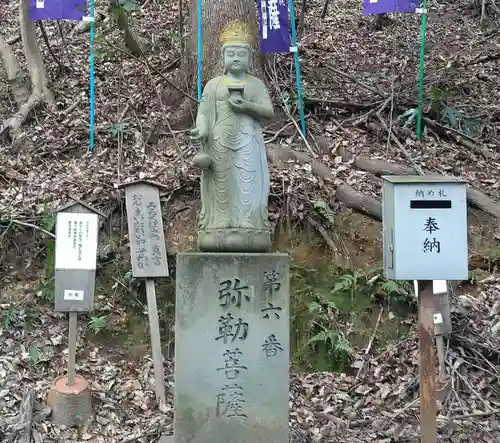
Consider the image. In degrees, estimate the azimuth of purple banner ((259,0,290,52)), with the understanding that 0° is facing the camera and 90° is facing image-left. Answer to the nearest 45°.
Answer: approximately 0°

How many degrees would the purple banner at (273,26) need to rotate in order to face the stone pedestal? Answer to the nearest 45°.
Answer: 0° — it already faces it

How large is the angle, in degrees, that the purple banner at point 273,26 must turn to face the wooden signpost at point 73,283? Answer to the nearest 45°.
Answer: approximately 45° to its right

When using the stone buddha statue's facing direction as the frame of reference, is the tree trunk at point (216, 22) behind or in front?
behind

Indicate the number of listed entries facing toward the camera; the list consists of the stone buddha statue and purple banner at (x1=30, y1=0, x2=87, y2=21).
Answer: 2

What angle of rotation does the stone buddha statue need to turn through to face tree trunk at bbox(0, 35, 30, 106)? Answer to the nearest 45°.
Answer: approximately 135° to its right

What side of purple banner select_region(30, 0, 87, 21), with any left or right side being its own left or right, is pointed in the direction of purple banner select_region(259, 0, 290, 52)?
left

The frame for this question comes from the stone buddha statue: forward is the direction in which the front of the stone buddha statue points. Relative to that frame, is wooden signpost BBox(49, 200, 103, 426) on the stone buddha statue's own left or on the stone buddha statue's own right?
on the stone buddha statue's own right
